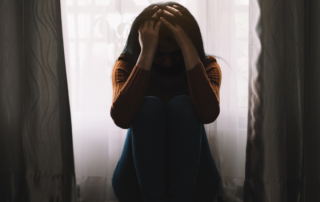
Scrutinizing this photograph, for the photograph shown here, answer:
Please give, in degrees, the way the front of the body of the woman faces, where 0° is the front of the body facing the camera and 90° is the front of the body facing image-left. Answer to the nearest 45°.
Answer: approximately 0°

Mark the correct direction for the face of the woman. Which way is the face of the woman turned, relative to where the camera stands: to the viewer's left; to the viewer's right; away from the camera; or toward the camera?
toward the camera
